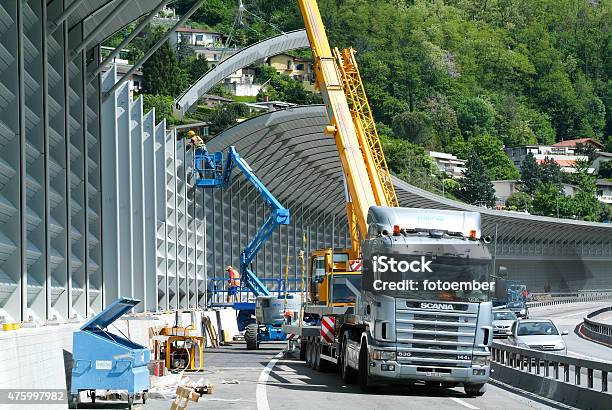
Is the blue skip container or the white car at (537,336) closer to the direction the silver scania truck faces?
the blue skip container

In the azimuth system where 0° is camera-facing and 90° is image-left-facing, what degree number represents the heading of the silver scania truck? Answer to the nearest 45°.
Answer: approximately 0°

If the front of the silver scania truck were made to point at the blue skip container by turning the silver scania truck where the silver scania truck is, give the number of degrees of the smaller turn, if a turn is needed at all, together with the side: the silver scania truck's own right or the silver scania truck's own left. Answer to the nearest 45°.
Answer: approximately 45° to the silver scania truck's own right
